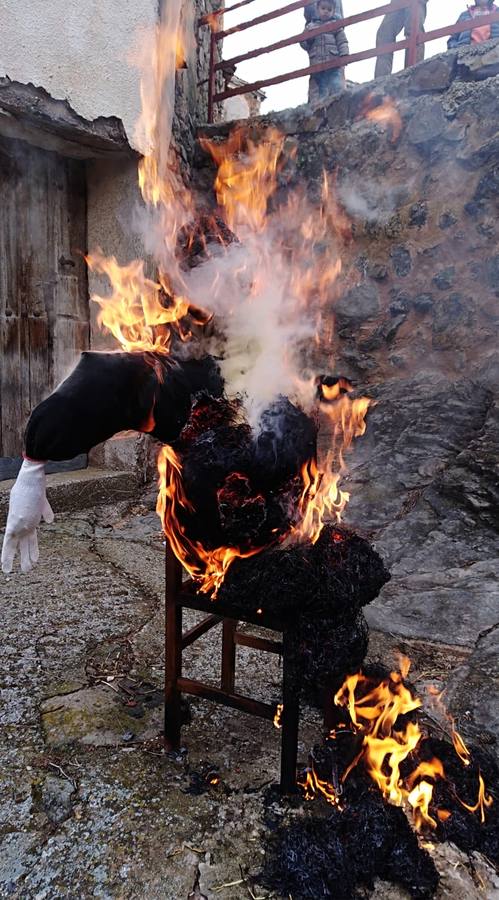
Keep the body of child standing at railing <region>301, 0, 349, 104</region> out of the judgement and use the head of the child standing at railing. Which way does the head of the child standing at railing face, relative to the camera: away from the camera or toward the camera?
toward the camera

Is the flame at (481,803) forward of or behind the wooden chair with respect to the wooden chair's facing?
forward

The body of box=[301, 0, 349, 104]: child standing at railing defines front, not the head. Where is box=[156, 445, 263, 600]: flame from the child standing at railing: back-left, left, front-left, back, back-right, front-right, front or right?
front

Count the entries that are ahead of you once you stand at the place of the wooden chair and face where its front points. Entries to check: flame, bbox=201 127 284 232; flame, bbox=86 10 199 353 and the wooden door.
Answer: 0

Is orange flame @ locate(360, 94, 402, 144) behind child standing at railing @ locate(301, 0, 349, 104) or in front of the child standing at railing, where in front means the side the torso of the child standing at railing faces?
in front

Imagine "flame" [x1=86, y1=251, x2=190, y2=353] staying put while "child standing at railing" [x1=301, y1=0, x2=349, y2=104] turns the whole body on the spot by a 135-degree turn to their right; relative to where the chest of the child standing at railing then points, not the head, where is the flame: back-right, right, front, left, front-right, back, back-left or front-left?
back-left

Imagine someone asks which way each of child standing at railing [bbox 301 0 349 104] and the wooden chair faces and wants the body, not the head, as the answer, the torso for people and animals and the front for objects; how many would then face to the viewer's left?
0

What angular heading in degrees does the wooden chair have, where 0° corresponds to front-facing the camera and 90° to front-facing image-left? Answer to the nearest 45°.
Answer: approximately 315°

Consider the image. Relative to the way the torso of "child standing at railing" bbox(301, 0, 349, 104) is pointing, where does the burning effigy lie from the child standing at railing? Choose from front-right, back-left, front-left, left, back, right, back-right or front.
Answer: front

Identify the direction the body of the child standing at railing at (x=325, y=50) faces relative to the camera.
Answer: toward the camera

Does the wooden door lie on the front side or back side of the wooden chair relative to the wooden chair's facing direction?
on the back side
